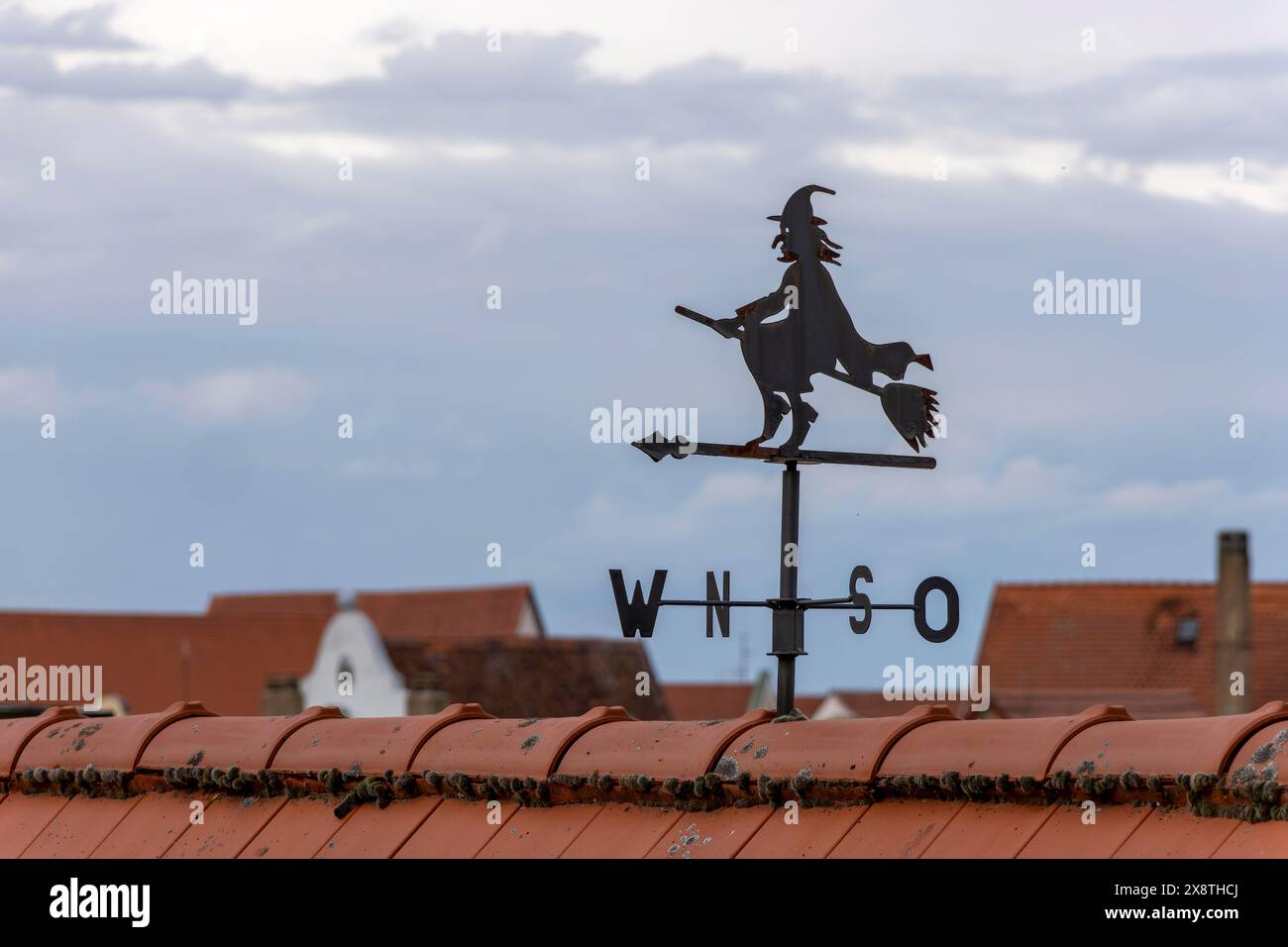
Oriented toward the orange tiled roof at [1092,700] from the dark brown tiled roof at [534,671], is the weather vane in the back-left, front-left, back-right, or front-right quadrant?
front-right

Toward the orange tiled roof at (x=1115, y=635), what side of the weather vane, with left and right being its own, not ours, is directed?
right

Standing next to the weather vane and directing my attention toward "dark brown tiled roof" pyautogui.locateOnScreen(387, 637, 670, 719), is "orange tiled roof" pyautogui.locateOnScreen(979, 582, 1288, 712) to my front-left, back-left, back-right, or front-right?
front-right

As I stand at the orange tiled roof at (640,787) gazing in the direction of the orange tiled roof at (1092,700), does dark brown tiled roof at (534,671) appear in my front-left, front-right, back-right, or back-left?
front-left

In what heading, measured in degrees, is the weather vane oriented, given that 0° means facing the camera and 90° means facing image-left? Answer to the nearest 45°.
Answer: approximately 90°

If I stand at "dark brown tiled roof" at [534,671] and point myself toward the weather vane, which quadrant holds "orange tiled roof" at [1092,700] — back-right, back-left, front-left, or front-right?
front-left

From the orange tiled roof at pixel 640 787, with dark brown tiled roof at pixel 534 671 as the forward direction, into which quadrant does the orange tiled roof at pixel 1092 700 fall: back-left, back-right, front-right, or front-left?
front-right

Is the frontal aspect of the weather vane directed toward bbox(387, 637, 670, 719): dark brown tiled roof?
no
